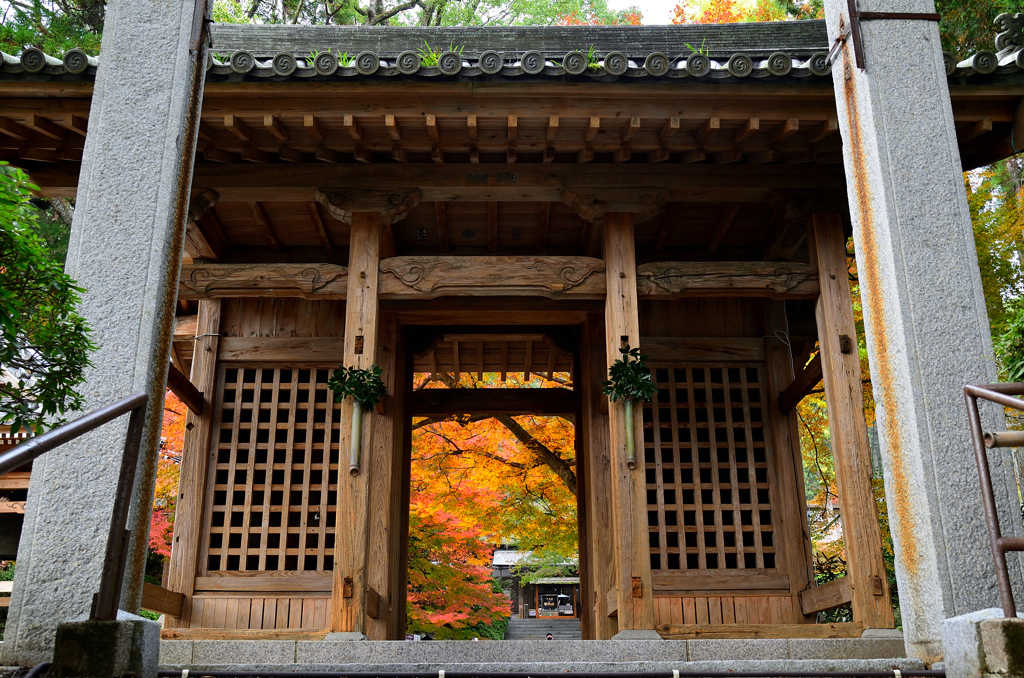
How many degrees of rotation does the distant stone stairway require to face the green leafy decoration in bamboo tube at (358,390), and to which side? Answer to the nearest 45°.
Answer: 0° — it already faces it

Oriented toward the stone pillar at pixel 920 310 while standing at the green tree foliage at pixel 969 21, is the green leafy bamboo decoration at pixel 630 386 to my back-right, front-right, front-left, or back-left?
front-right

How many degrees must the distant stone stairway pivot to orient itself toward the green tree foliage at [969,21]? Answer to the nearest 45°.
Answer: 0° — it already faces it

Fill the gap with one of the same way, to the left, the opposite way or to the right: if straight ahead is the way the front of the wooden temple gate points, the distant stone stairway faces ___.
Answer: the same way

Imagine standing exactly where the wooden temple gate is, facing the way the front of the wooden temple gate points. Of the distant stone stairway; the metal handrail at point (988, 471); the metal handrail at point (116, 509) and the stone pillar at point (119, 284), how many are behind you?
1

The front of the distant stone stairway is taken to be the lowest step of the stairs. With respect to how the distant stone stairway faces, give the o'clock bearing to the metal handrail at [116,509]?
The metal handrail is roughly at 12 o'clock from the distant stone stairway.

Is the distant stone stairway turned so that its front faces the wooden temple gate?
yes

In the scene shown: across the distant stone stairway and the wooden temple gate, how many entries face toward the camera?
2

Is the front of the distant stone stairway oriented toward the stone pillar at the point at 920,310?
yes

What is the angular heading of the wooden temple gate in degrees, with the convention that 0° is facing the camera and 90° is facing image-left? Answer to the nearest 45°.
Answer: approximately 0°

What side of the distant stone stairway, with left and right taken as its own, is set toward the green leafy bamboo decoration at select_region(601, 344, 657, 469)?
front

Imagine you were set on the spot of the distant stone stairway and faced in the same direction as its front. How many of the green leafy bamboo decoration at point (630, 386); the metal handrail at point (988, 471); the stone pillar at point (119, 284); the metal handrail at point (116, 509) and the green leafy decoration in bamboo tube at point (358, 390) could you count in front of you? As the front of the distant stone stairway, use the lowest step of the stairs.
5

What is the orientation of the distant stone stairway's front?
toward the camera

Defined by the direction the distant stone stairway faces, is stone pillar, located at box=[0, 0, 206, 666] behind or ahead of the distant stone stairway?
ahead

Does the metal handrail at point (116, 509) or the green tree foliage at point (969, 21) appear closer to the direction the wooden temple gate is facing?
the metal handrail

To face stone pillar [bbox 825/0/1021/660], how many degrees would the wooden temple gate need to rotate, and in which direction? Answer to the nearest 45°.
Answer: approximately 45° to its left
